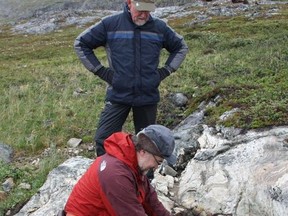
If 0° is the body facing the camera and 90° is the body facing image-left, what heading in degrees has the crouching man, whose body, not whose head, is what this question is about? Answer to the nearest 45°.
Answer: approximately 270°

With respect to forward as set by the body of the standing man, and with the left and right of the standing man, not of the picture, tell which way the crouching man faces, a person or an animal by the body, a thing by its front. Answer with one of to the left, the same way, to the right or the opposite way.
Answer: to the left

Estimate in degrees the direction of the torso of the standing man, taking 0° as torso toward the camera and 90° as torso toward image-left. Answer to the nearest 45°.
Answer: approximately 0°

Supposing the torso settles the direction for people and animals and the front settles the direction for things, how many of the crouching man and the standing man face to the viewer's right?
1

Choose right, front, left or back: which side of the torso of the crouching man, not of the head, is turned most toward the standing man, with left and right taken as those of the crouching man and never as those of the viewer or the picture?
left

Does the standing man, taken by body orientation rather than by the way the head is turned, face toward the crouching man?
yes
